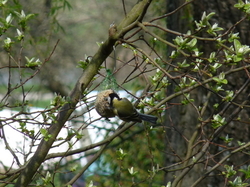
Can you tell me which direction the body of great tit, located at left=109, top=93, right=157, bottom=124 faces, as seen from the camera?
to the viewer's left
